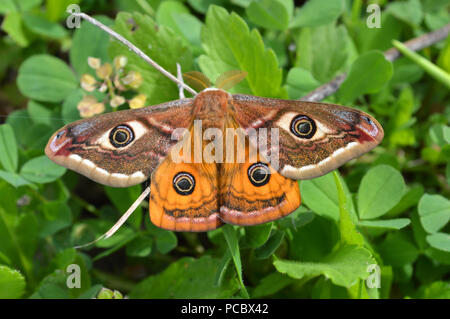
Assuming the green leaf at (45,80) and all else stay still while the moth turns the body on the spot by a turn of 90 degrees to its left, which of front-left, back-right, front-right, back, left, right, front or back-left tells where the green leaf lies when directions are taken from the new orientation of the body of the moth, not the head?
front-right

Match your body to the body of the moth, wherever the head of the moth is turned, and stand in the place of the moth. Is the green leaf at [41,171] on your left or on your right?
on your left

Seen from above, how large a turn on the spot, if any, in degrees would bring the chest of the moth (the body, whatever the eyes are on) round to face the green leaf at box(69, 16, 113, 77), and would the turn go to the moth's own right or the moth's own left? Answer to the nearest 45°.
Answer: approximately 45° to the moth's own left

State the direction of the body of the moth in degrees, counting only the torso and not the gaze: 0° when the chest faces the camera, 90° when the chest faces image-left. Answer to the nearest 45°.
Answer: approximately 180°

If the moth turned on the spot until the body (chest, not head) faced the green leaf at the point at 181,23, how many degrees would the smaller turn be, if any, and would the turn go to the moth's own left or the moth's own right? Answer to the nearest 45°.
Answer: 0° — it already faces it

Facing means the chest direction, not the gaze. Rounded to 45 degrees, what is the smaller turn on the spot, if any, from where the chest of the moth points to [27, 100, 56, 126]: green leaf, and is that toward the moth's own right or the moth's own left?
approximately 45° to the moth's own left

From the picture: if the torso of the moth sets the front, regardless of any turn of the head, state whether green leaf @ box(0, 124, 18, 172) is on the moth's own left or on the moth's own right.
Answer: on the moth's own left

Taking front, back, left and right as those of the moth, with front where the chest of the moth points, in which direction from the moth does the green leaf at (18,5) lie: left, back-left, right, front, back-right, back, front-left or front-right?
front-left

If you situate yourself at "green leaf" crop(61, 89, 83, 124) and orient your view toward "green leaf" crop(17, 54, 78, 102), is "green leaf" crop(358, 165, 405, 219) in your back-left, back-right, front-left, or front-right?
back-right

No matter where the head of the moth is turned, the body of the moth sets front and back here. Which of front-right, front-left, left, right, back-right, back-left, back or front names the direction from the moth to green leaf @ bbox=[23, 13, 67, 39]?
front-left
